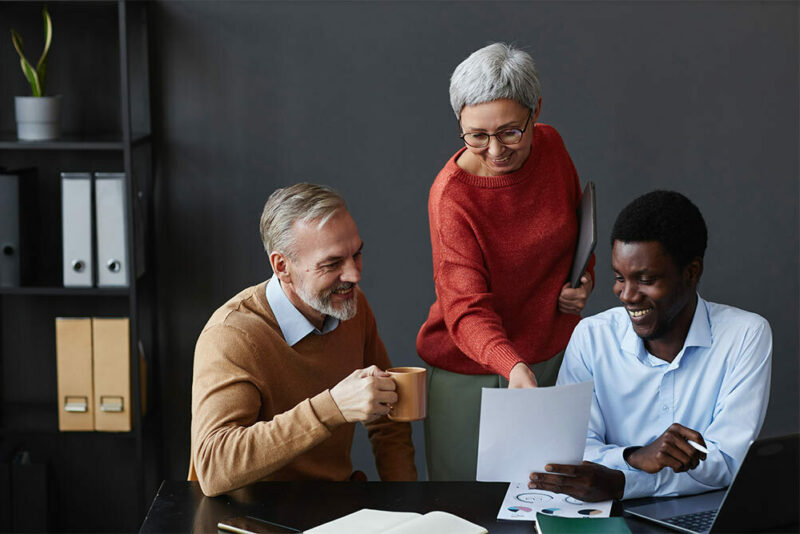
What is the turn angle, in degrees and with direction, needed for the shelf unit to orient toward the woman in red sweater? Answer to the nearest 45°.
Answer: approximately 45° to its left

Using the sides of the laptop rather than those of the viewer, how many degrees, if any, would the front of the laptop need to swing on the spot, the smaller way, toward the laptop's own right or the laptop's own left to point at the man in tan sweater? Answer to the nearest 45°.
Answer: approximately 45° to the laptop's own left

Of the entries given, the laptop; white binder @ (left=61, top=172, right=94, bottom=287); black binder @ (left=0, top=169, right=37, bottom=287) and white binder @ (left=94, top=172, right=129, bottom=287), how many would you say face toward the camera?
3

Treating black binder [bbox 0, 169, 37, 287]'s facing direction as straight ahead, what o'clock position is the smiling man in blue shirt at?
The smiling man in blue shirt is roughly at 11 o'clock from the black binder.

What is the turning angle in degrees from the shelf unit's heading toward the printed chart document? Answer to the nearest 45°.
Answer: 0° — it already faces it

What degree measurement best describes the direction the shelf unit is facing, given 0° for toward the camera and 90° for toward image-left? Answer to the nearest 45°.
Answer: approximately 0°
